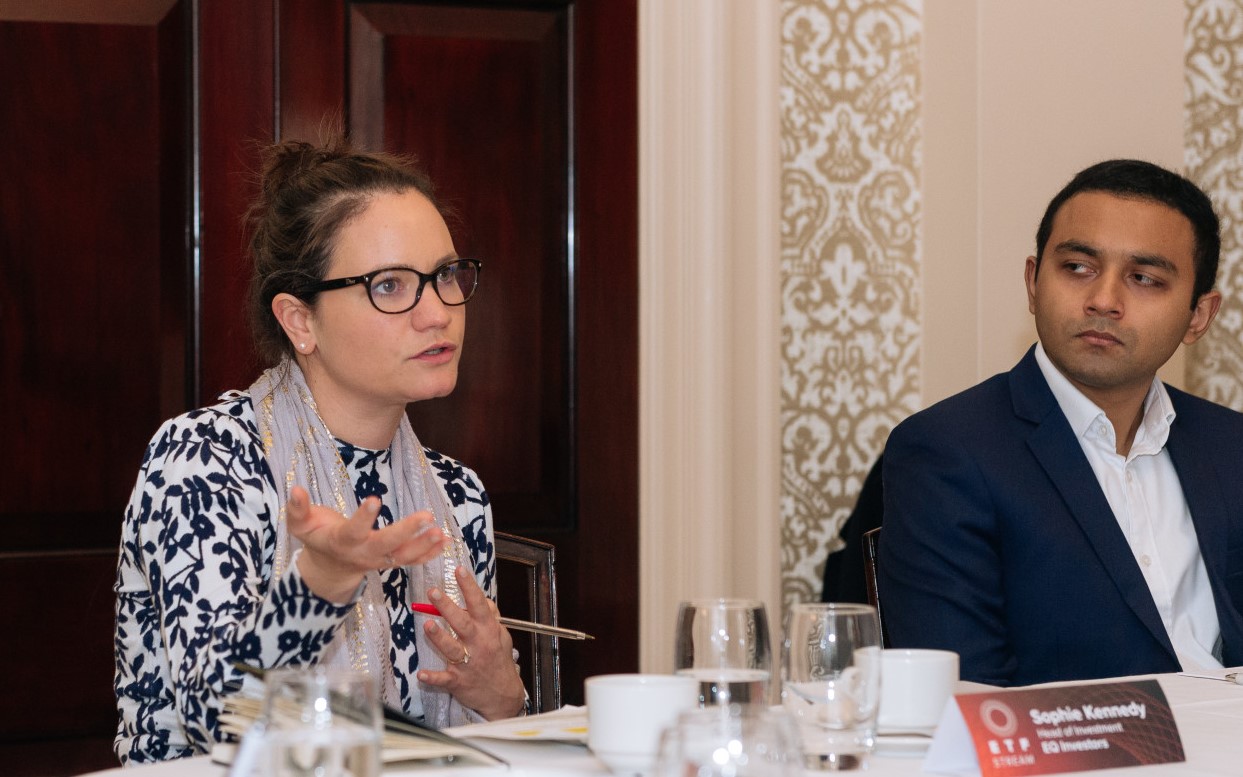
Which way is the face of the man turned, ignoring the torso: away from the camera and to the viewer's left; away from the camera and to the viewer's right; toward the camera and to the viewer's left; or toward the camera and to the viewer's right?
toward the camera and to the viewer's left

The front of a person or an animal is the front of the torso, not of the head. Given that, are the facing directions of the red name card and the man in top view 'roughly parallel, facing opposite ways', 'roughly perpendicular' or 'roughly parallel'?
roughly parallel

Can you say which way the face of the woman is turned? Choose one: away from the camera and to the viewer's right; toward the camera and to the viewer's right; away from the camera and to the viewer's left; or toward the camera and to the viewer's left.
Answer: toward the camera and to the viewer's right

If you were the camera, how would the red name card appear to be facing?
facing the viewer and to the right of the viewer

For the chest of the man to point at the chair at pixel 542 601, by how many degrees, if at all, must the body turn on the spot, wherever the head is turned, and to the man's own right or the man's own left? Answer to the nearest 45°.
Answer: approximately 90° to the man's own right

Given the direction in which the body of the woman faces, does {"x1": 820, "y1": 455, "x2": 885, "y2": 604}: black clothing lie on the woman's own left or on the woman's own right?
on the woman's own left

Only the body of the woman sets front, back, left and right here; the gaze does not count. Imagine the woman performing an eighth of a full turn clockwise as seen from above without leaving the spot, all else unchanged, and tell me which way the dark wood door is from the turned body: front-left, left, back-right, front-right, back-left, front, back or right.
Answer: back

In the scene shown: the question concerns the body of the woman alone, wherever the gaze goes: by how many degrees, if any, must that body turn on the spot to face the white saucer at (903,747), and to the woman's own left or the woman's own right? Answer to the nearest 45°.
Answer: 0° — they already face it

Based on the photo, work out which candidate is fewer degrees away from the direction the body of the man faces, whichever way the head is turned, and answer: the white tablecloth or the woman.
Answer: the white tablecloth

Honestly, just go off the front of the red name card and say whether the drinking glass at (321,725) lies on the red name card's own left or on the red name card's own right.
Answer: on the red name card's own right

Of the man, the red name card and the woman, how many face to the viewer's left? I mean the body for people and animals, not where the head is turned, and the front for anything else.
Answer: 0

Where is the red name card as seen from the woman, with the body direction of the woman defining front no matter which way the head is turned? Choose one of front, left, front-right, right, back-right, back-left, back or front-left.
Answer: front
